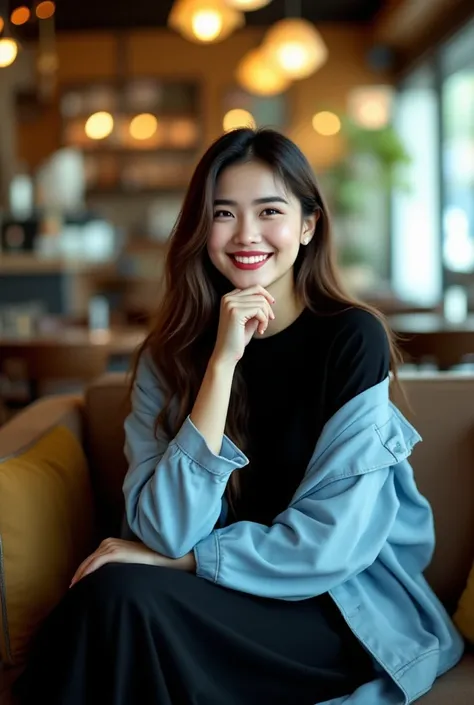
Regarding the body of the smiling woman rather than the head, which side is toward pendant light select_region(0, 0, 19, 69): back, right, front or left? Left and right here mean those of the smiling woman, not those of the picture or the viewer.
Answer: right

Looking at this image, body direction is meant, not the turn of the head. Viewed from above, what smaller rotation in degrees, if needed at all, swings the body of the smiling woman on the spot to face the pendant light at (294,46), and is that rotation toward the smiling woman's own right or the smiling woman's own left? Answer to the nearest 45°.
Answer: approximately 135° to the smiling woman's own right

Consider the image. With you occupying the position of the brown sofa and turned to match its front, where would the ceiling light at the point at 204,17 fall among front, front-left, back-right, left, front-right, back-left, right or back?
back

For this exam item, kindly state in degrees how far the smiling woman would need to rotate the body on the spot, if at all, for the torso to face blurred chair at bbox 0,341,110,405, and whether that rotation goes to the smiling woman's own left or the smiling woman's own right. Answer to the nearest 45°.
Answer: approximately 135° to the smiling woman's own right

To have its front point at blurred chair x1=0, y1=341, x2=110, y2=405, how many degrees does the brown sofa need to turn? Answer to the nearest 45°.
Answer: approximately 180°

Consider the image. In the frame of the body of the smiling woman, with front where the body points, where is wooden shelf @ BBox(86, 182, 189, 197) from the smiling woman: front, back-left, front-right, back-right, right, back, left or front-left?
back-right

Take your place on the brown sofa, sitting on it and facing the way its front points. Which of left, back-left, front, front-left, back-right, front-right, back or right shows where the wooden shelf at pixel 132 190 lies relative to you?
back

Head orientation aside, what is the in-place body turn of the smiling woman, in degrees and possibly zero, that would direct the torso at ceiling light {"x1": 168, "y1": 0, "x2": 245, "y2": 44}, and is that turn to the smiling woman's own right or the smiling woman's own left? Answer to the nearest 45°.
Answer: approximately 135° to the smiling woman's own right

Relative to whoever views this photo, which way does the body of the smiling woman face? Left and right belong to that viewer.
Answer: facing the viewer and to the left of the viewer

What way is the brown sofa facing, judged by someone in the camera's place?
facing the viewer

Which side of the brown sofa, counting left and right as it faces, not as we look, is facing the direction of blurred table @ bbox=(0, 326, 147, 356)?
back
